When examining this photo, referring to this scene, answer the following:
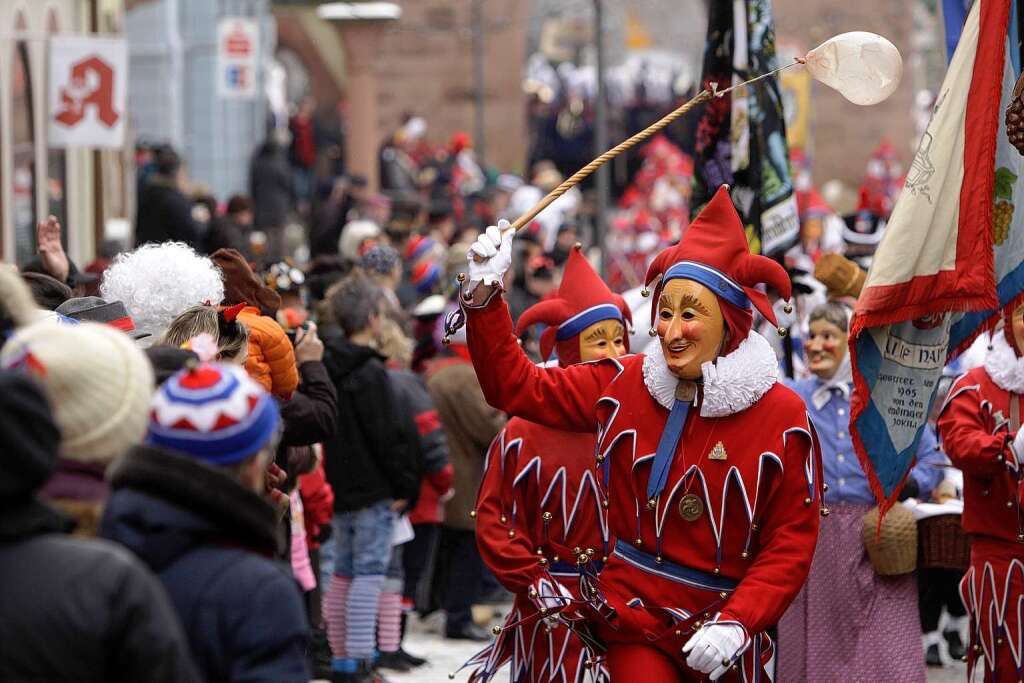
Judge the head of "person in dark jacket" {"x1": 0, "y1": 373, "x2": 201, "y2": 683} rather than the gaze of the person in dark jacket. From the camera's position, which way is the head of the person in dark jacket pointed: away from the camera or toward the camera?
away from the camera

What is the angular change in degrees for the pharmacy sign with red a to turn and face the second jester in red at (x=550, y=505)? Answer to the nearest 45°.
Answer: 0° — it already faces them

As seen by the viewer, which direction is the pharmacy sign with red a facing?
toward the camera

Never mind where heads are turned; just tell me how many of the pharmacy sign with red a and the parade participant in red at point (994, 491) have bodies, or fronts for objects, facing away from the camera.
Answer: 0

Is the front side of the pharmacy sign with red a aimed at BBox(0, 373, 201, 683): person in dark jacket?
yes

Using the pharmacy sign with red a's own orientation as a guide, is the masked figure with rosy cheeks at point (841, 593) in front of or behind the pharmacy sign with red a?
in front
